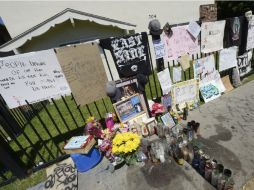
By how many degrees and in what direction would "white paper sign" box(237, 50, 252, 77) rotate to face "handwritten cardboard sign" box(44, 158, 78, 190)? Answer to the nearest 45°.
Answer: approximately 90° to its right

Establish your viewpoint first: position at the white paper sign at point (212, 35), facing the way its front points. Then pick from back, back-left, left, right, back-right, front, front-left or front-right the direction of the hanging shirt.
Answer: front-right

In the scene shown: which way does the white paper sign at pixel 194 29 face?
toward the camera

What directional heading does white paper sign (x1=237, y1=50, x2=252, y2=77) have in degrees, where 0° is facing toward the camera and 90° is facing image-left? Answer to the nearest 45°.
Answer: approximately 315°

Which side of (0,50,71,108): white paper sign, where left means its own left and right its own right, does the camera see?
front

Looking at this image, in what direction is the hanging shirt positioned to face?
toward the camera

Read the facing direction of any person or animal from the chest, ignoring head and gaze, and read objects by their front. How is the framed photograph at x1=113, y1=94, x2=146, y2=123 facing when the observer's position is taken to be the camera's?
facing the viewer

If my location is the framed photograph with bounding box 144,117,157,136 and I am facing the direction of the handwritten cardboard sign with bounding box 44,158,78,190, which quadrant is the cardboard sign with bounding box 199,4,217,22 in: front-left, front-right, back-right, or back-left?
back-right

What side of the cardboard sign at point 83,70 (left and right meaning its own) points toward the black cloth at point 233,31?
left

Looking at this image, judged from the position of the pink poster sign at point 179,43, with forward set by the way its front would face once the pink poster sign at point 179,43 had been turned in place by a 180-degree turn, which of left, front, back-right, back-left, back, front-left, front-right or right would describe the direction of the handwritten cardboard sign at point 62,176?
back-left
